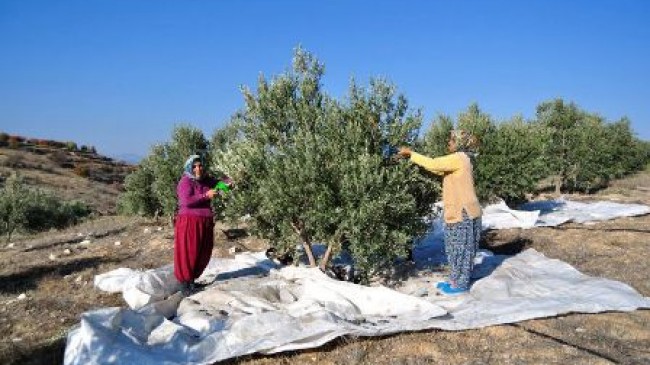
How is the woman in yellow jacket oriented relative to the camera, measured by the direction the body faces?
to the viewer's left

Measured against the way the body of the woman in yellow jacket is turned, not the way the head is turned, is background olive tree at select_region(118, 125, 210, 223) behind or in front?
in front

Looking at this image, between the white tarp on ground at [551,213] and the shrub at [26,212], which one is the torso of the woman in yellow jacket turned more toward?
the shrub

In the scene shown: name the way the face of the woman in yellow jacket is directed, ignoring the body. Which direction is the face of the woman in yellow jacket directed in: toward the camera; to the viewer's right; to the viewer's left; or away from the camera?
to the viewer's left

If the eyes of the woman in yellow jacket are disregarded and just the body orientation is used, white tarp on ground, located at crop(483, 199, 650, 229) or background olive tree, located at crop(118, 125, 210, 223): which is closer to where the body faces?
the background olive tree

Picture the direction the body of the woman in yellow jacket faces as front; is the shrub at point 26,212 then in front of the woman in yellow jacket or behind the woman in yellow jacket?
in front
